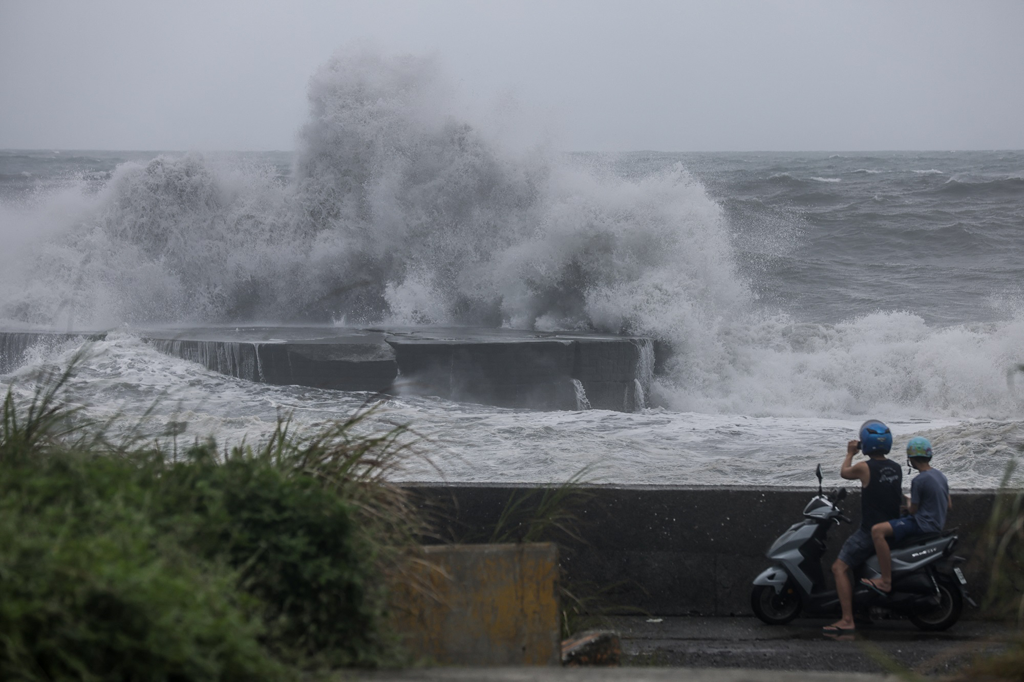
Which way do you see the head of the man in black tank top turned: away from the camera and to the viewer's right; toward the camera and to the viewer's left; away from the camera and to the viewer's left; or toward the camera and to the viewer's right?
away from the camera and to the viewer's left

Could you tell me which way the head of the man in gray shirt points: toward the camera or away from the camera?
away from the camera

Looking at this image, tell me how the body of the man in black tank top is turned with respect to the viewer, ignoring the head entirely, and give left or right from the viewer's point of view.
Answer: facing away from the viewer and to the left of the viewer

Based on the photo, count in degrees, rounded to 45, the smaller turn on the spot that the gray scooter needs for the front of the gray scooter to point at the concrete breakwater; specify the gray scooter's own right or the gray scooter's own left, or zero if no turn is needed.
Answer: approximately 45° to the gray scooter's own right

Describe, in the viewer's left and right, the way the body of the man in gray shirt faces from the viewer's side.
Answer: facing away from the viewer and to the left of the viewer

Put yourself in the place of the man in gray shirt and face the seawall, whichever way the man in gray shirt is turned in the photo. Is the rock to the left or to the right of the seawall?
left

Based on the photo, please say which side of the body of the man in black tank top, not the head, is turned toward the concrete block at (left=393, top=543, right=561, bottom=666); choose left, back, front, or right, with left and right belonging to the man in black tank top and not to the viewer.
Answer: left

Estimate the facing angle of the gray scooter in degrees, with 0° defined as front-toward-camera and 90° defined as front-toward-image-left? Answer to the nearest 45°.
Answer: approximately 90°

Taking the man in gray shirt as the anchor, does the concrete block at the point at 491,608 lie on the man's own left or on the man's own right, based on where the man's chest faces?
on the man's own left

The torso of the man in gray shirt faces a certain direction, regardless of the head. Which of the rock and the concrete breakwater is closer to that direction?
the concrete breakwater
